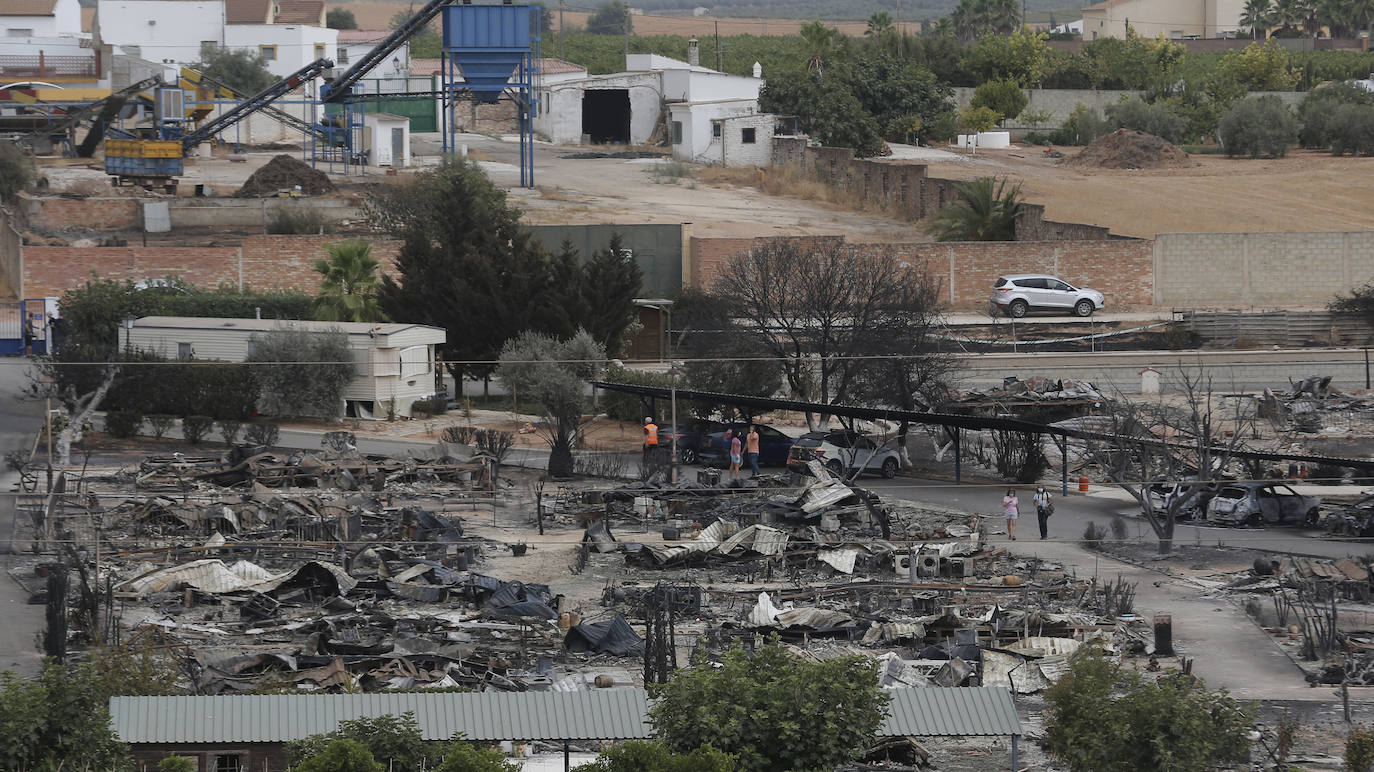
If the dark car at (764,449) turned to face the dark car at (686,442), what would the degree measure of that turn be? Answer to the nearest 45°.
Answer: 0° — it already faces it

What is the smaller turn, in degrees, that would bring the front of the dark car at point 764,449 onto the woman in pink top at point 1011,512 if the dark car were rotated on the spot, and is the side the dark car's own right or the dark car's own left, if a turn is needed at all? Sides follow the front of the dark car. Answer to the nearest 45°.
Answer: approximately 135° to the dark car's own left

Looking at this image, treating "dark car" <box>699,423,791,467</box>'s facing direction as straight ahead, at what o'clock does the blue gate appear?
The blue gate is roughly at 1 o'clock from the dark car.

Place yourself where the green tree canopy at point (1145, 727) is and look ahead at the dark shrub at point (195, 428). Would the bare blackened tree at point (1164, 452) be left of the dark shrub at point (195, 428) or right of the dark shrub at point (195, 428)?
right

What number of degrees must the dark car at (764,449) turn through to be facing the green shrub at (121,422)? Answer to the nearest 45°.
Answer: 0° — it already faces it

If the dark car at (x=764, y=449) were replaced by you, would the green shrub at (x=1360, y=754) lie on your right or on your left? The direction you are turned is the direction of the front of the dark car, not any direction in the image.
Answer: on your left

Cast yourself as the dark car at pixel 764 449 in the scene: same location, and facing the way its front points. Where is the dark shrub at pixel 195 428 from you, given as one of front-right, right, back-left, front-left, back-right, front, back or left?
front

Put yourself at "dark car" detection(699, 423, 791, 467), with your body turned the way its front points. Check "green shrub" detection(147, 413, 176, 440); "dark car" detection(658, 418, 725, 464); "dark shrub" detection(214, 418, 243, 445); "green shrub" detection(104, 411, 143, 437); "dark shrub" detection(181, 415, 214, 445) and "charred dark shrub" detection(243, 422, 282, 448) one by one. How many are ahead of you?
6

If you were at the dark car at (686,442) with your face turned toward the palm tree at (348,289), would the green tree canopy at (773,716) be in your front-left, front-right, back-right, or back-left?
back-left

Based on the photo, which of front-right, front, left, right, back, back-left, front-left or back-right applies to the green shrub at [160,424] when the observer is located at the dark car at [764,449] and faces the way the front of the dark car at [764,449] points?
front

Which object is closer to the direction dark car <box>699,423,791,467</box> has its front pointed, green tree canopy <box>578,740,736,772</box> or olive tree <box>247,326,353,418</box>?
the olive tree

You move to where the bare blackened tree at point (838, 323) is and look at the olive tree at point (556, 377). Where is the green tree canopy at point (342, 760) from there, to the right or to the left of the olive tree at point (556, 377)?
left
